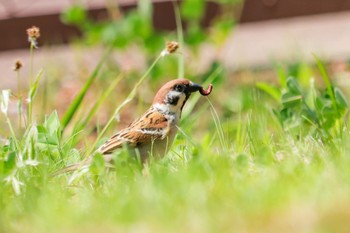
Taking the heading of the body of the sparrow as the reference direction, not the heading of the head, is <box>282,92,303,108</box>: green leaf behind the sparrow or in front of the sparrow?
in front

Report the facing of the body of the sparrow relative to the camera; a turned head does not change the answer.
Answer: to the viewer's right

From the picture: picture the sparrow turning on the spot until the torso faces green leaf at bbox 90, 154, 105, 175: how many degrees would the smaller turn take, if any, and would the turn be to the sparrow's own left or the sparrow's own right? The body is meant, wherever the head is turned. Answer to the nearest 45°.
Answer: approximately 135° to the sparrow's own right

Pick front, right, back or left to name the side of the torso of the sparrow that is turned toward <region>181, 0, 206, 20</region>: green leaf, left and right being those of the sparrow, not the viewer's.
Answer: left

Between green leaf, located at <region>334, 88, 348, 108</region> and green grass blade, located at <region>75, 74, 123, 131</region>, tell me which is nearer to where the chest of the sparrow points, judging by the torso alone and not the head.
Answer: the green leaf
